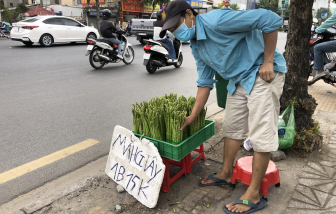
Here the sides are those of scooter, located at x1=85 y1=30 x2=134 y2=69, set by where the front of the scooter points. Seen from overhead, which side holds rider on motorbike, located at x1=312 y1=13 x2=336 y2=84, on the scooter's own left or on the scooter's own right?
on the scooter's own right

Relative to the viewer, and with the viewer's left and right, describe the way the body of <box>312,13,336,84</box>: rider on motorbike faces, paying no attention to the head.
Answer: facing to the left of the viewer

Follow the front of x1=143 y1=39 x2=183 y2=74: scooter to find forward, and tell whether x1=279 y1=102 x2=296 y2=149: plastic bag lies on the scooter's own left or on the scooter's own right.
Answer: on the scooter's own right
